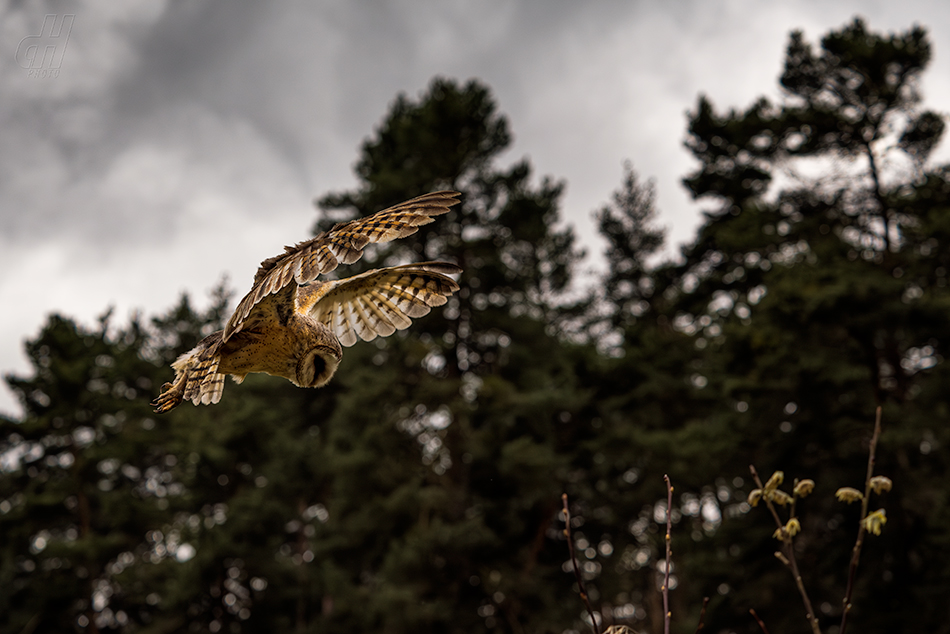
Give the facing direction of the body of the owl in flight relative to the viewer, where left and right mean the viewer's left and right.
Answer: facing to the right of the viewer

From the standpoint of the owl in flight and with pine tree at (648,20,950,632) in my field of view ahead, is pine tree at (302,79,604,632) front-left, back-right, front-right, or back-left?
front-left

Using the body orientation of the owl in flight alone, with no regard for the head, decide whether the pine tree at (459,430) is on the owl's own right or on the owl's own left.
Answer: on the owl's own left

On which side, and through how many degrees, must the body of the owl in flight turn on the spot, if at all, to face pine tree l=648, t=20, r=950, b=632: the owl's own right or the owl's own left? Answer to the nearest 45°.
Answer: approximately 45° to the owl's own left
